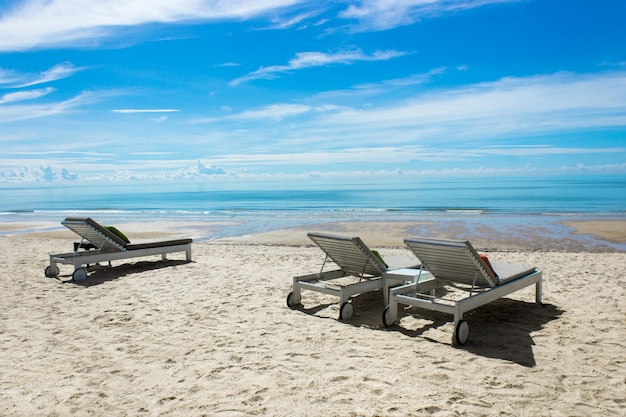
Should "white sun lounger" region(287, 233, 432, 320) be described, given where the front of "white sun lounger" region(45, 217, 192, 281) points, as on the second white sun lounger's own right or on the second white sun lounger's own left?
on the second white sun lounger's own right

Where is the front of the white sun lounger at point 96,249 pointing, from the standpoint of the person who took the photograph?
facing away from the viewer and to the right of the viewer

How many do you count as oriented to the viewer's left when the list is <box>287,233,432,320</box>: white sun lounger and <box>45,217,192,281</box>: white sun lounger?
0
